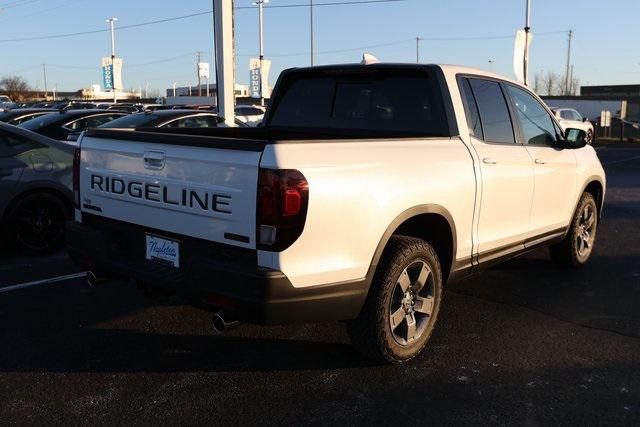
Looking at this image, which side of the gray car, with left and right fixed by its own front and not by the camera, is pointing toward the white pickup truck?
left

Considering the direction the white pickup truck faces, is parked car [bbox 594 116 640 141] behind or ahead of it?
ahead

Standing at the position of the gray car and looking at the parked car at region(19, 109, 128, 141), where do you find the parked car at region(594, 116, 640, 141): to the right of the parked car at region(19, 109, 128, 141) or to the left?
right

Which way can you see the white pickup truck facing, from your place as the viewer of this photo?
facing away from the viewer and to the right of the viewer

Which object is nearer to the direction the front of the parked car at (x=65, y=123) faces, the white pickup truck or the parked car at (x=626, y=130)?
the white pickup truck

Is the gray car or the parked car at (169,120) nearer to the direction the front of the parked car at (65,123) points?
the gray car

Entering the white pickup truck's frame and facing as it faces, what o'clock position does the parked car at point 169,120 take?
The parked car is roughly at 10 o'clock from the white pickup truck.
